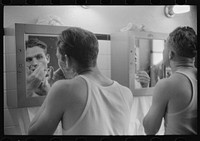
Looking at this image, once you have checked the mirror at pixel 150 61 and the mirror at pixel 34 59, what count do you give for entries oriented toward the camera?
2

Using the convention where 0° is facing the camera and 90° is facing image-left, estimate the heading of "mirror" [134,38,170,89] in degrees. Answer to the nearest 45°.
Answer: approximately 0°
